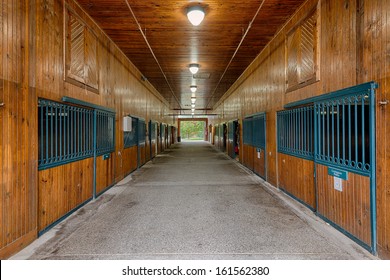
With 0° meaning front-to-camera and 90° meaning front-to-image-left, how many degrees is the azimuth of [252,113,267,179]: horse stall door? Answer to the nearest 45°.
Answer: approximately 90°

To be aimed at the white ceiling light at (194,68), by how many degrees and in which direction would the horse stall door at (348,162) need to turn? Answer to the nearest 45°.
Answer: approximately 90° to its right

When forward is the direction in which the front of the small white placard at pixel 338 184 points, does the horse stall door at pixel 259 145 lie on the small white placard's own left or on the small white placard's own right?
on the small white placard's own right

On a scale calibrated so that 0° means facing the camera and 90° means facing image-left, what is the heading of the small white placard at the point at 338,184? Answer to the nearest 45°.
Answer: approximately 45°

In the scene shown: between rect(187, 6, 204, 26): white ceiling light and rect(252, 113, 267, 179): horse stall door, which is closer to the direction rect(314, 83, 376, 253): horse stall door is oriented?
the white ceiling light

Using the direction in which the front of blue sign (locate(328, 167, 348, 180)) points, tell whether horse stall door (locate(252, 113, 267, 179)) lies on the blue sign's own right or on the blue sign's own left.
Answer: on the blue sign's own right

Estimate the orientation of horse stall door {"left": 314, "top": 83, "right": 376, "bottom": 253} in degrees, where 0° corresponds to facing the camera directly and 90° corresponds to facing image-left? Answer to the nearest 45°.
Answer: approximately 45°
